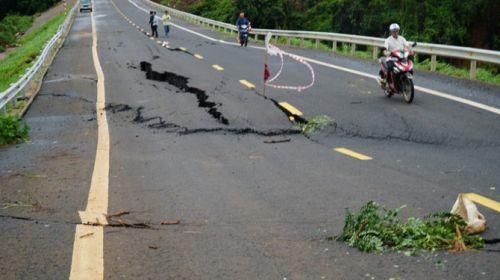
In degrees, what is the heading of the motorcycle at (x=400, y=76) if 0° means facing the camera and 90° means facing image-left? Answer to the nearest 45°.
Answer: approximately 315°

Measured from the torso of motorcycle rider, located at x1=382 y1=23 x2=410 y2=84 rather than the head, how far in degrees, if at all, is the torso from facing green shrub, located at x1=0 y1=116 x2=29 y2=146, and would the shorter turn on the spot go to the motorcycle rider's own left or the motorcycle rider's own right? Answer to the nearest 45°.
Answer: approximately 90° to the motorcycle rider's own right

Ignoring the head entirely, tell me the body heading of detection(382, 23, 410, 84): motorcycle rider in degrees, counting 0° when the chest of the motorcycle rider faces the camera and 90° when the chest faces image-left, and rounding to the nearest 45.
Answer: approximately 315°

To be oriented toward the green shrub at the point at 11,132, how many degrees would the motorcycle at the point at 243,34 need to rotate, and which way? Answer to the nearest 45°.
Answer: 0° — it already faces it

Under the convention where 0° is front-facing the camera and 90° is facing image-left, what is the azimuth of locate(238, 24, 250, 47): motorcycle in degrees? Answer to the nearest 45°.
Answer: approximately 0°
